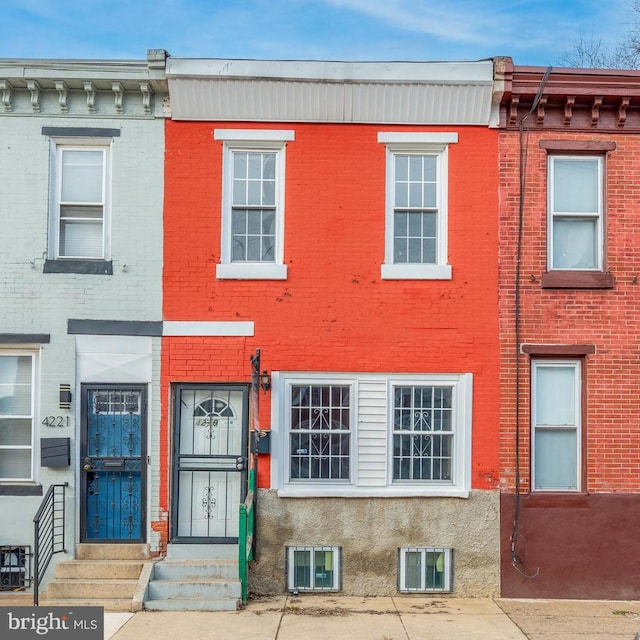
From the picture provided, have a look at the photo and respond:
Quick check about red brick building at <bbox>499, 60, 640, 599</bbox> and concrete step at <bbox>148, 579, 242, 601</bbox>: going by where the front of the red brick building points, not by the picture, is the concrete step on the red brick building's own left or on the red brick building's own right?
on the red brick building's own right

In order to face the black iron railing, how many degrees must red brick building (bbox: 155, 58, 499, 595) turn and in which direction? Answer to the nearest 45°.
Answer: approximately 90° to its right

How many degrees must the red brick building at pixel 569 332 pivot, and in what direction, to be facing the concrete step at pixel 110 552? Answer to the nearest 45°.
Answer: approximately 90° to its right

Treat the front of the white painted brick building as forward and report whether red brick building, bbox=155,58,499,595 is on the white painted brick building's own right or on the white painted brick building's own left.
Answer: on the white painted brick building's own left

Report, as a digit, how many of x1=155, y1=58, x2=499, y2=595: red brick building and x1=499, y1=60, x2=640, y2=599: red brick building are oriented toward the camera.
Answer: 2

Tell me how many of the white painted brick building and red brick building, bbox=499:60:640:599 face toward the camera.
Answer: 2

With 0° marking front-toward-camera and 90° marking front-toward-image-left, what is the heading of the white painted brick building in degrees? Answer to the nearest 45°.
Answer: approximately 0°
